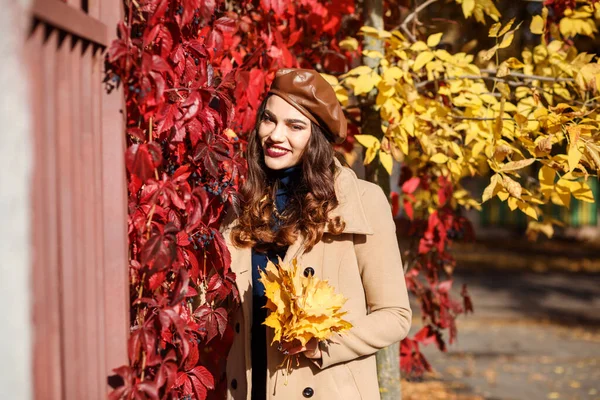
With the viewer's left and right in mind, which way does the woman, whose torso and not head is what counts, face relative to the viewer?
facing the viewer and to the left of the viewer
